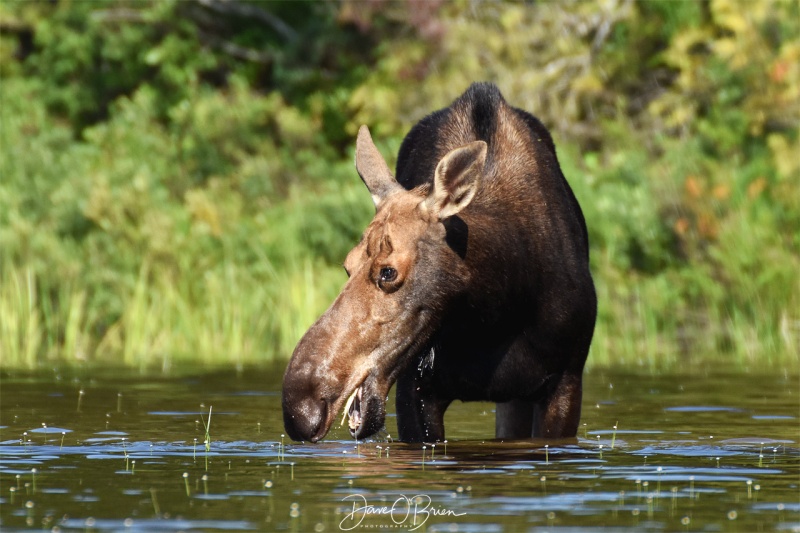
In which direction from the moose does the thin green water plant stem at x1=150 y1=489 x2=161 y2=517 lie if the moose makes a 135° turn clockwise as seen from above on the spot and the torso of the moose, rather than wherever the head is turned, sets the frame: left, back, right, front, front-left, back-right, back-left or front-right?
left

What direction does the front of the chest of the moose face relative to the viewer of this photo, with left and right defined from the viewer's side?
facing the viewer
